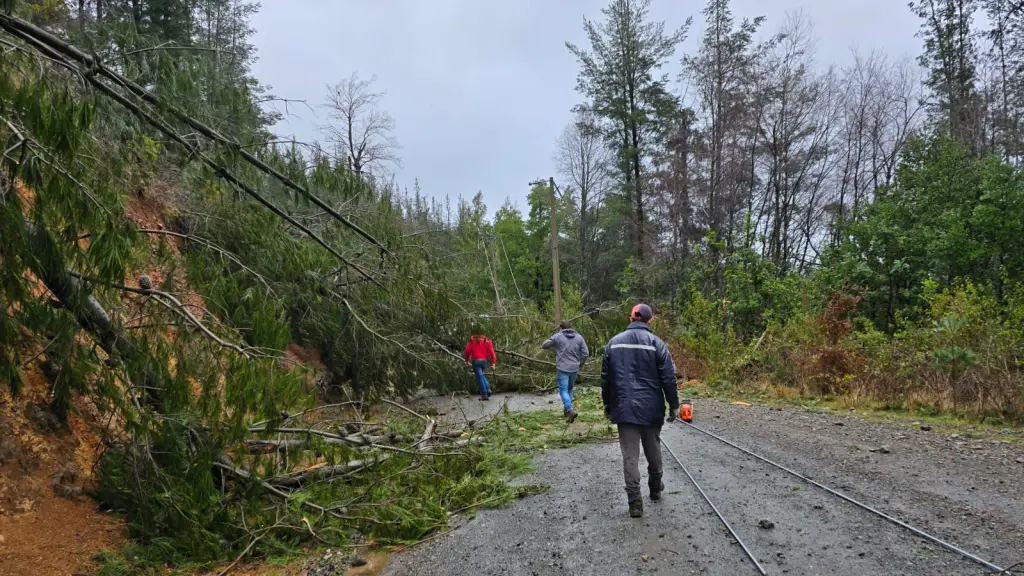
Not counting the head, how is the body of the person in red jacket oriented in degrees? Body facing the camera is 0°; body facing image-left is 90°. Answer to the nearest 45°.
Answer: approximately 180°

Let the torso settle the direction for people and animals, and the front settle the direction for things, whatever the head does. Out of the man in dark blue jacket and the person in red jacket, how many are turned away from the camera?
2

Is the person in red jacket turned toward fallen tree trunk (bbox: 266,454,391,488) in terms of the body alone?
no

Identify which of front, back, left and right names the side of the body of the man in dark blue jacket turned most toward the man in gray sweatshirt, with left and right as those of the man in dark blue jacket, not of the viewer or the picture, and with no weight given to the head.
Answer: front

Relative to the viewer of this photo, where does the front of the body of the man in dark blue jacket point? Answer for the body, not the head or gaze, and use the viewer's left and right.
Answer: facing away from the viewer

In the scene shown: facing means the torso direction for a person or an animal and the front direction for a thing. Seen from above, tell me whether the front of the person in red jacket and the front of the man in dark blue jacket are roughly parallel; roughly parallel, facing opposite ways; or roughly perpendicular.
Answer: roughly parallel

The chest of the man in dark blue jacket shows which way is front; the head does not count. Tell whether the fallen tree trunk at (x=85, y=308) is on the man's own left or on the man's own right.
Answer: on the man's own left

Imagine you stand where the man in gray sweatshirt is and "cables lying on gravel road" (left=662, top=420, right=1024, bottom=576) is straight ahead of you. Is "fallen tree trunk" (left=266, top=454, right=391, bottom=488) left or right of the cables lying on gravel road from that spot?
right
